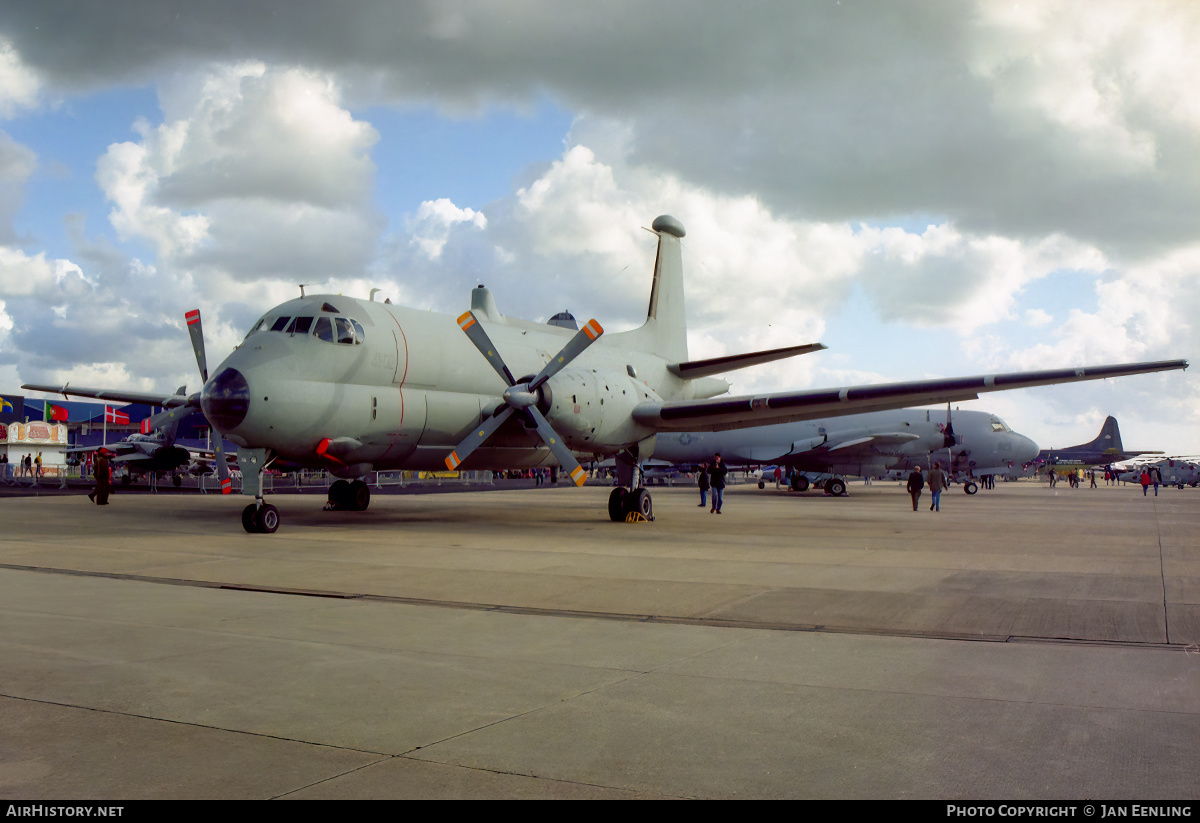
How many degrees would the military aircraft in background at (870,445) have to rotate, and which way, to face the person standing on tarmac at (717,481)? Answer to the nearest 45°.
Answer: approximately 90° to its right

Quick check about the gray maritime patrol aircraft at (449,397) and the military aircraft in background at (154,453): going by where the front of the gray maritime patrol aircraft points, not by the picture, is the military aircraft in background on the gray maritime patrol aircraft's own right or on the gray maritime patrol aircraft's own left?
on the gray maritime patrol aircraft's own right

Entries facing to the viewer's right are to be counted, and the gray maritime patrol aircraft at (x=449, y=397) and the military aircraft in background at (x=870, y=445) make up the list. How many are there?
1

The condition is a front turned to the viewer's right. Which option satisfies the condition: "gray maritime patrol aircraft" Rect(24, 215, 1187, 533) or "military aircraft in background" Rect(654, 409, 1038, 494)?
the military aircraft in background

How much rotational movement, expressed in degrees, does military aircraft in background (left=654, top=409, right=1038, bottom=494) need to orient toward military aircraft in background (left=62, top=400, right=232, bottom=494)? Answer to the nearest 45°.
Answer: approximately 135° to its right

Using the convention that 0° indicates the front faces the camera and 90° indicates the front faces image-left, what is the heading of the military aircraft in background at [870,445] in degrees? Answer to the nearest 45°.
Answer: approximately 270°

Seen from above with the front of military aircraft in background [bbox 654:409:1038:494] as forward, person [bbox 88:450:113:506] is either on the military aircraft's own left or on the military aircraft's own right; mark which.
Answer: on the military aircraft's own right

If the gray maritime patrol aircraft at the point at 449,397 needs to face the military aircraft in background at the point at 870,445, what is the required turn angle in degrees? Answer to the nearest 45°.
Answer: approximately 180°
